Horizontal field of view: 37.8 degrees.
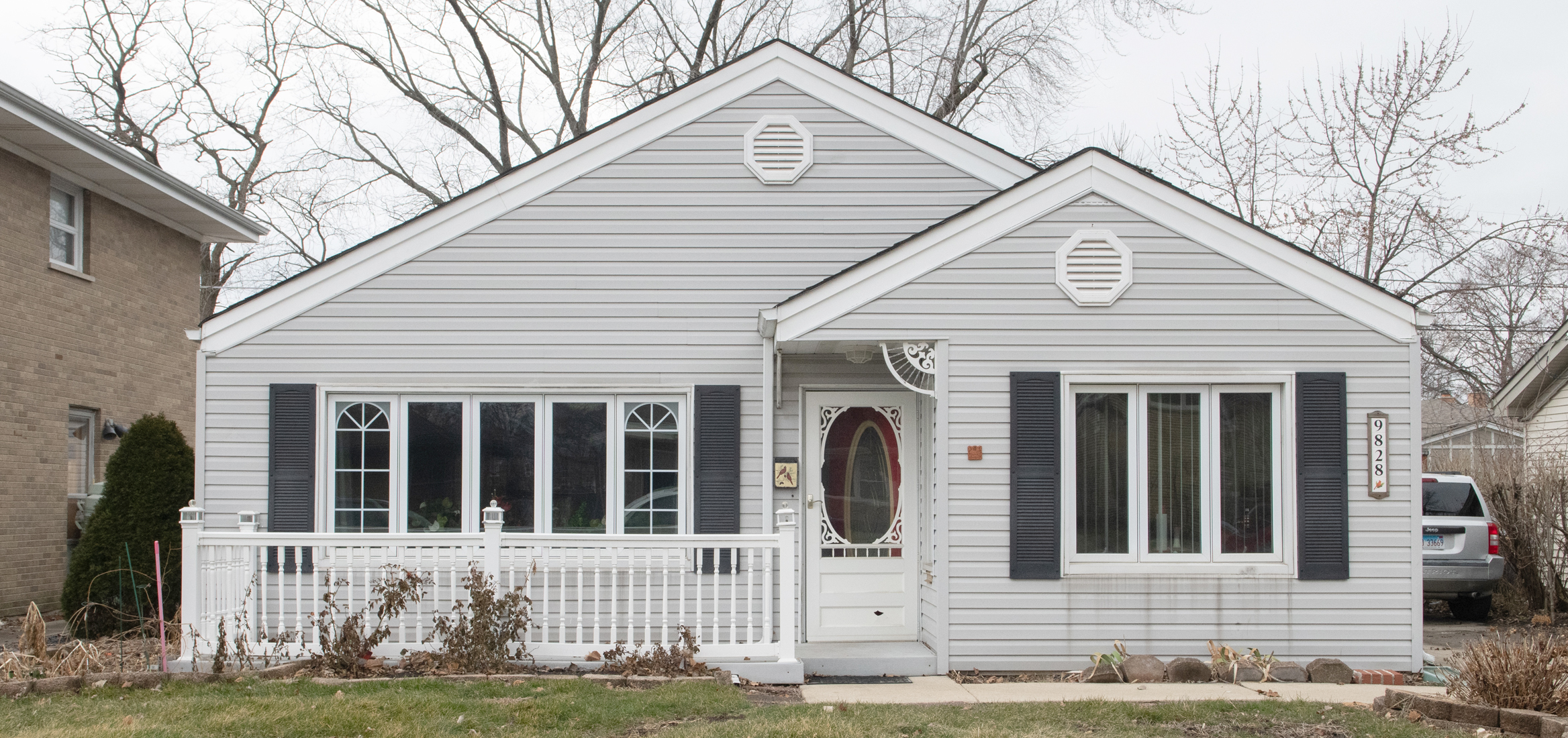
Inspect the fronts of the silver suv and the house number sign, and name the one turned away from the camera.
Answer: the silver suv

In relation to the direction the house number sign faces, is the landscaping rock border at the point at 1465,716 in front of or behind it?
in front

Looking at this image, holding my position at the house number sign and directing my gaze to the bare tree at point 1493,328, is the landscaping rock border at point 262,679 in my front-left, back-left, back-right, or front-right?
back-left

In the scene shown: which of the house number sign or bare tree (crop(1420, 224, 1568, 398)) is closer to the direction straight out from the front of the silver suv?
the bare tree

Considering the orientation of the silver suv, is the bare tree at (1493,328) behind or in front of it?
in front

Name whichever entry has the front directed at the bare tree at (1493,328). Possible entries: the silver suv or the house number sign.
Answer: the silver suv

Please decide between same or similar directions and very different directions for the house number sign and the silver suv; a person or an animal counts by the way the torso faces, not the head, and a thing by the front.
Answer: very different directions

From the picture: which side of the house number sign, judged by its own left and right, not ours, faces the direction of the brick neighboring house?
right

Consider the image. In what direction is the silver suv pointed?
away from the camera

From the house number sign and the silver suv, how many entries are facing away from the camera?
1
